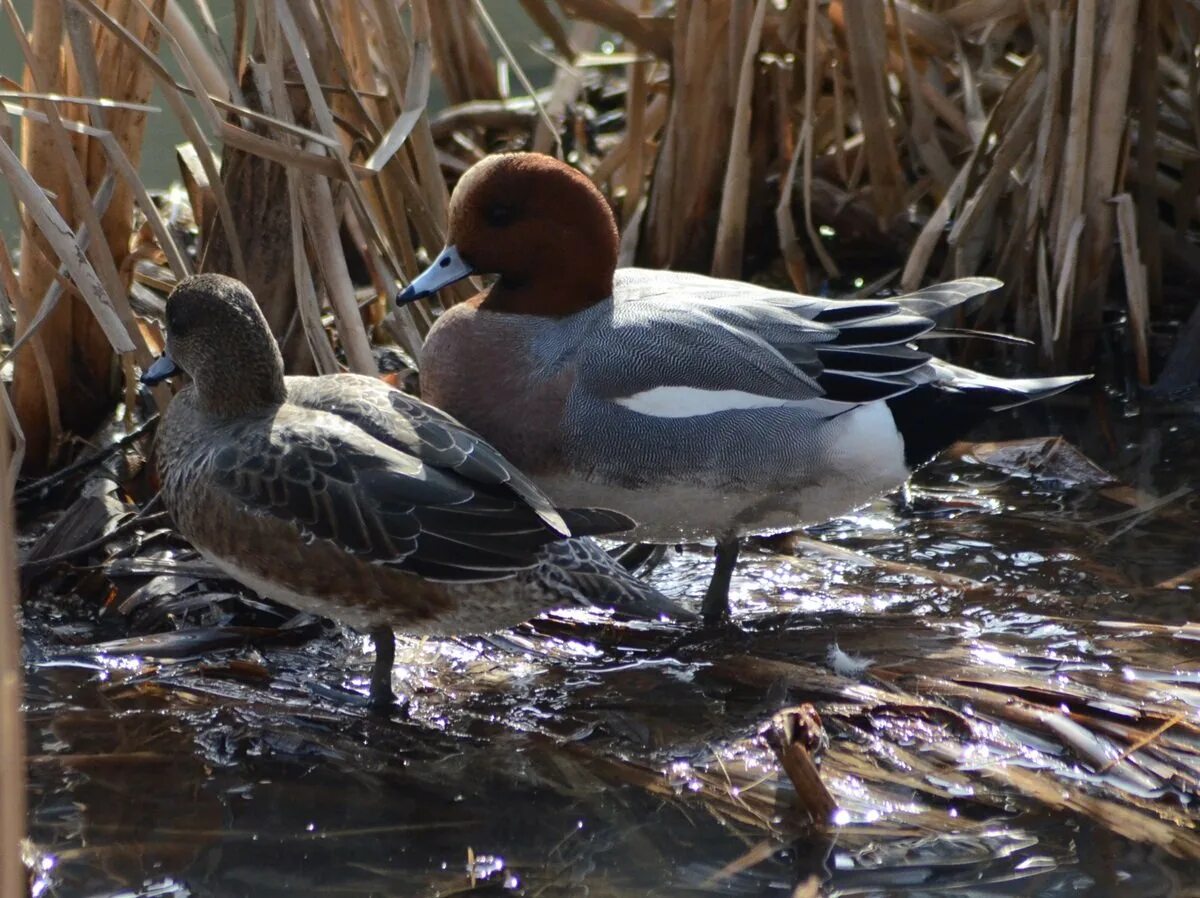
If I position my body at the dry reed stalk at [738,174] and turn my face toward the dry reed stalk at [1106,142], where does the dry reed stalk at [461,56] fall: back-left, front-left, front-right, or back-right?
back-left

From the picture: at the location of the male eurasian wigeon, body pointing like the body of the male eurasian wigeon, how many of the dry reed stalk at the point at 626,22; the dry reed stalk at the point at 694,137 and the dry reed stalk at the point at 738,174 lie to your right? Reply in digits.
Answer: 3

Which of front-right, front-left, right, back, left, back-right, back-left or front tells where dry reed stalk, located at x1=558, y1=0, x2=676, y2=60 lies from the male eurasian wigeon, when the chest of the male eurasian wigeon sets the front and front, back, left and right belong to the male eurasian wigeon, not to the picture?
right

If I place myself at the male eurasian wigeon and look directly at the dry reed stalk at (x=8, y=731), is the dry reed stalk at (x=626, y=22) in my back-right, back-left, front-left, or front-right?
back-right

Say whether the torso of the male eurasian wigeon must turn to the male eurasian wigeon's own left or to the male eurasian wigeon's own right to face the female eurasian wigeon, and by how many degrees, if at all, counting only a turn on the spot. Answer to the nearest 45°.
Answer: approximately 45° to the male eurasian wigeon's own left

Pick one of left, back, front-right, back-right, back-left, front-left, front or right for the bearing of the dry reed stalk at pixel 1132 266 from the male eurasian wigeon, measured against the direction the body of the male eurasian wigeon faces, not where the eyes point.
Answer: back-right

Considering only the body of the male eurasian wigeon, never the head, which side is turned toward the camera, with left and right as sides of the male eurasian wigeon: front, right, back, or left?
left

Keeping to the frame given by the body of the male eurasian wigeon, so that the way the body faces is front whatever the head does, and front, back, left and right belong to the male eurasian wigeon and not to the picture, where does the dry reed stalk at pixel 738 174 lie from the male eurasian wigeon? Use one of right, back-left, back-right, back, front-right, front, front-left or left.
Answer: right

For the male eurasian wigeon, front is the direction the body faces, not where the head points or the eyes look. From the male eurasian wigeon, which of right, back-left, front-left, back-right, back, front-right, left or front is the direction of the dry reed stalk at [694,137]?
right
